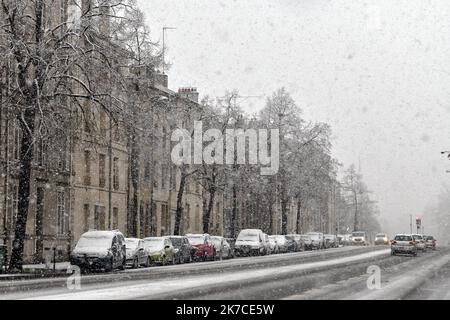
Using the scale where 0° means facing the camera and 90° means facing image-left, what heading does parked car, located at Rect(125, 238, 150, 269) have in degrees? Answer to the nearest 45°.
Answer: approximately 45°

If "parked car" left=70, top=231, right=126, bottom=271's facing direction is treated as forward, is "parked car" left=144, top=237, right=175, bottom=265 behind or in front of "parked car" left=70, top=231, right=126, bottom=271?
behind

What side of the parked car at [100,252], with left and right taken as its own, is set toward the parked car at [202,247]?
back

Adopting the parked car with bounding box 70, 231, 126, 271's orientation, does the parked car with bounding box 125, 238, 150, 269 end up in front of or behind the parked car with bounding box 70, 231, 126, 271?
behind

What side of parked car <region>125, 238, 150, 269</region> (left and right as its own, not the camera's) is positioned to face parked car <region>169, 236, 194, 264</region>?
back

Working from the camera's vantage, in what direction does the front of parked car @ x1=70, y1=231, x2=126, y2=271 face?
facing the viewer and to the left of the viewer

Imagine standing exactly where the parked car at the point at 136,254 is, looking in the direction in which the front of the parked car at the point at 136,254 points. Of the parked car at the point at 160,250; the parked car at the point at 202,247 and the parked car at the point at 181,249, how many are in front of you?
0

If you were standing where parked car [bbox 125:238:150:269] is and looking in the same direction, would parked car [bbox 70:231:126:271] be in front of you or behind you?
in front

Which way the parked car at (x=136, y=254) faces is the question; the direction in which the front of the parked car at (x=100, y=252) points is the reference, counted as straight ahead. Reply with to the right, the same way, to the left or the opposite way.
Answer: the same way
